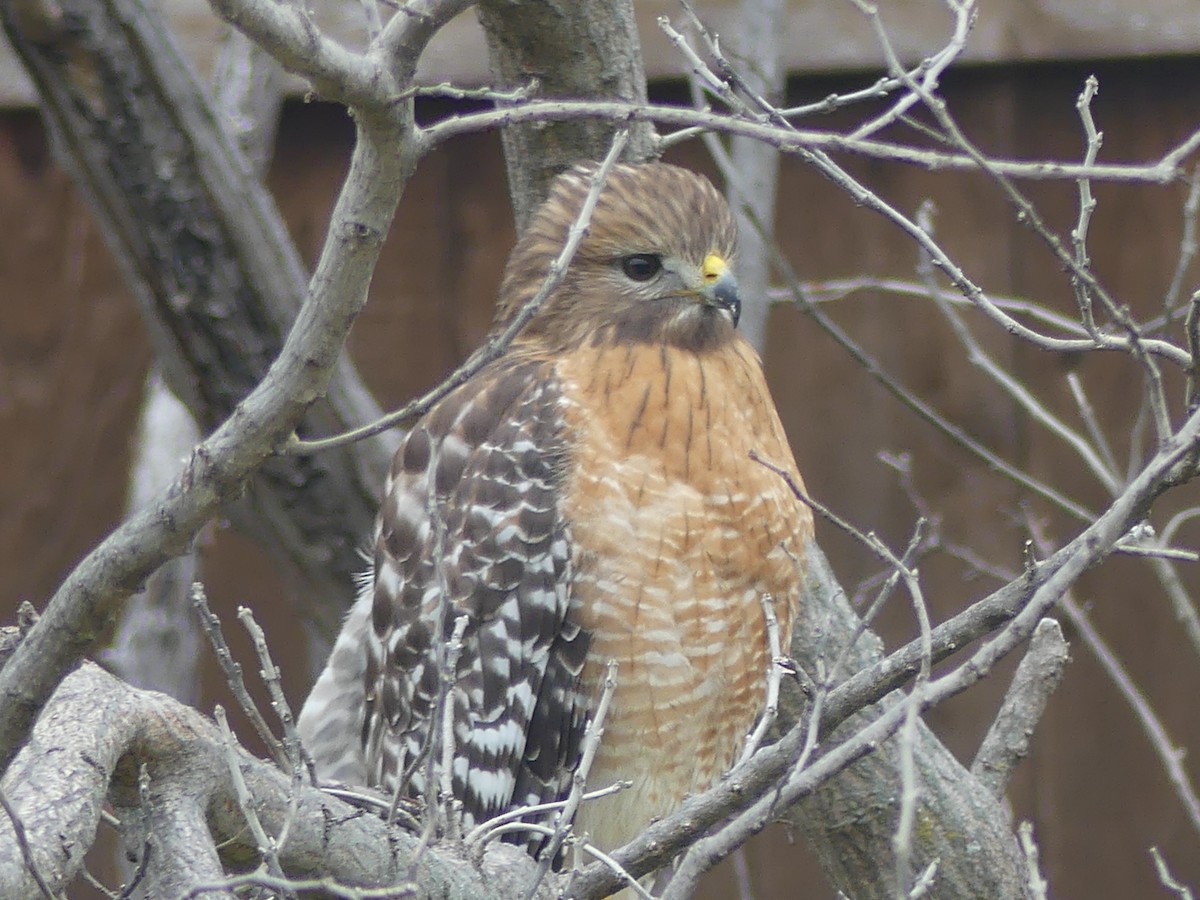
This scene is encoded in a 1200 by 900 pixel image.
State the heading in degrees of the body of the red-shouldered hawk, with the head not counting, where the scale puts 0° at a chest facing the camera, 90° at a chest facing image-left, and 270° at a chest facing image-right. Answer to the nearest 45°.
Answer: approximately 315°

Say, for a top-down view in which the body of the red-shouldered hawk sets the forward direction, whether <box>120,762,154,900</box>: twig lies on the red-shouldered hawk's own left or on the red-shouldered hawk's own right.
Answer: on the red-shouldered hawk's own right

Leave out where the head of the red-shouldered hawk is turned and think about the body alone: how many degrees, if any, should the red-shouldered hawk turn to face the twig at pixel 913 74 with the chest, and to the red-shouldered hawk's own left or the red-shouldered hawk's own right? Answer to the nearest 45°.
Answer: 0° — it already faces it

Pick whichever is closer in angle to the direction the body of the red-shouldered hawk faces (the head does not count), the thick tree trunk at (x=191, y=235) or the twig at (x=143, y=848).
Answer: the twig
